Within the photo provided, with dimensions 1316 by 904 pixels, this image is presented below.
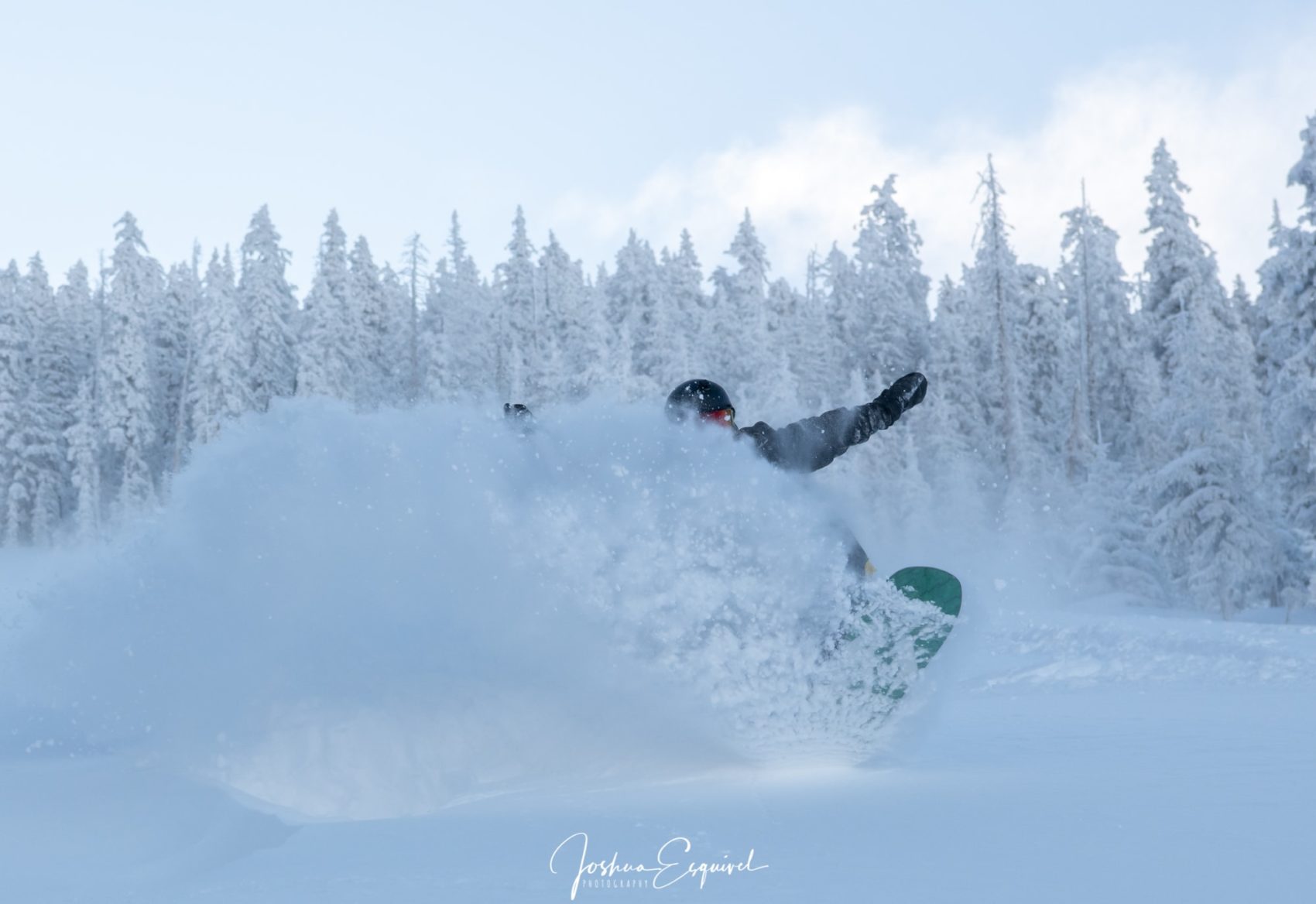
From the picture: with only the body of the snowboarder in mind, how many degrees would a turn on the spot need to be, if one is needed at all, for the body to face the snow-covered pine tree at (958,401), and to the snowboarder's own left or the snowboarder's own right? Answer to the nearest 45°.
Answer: approximately 135° to the snowboarder's own left

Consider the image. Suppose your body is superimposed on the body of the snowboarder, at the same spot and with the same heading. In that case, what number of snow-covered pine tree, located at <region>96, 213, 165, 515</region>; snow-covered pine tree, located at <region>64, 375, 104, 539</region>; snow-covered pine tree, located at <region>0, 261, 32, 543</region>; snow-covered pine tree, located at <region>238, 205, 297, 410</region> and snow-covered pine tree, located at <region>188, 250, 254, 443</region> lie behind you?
5

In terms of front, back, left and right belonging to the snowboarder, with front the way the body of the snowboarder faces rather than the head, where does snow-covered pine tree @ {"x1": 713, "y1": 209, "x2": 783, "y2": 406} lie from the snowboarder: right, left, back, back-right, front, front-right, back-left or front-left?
back-left

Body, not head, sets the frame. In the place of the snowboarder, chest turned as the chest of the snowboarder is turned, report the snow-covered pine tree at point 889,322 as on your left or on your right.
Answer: on your left

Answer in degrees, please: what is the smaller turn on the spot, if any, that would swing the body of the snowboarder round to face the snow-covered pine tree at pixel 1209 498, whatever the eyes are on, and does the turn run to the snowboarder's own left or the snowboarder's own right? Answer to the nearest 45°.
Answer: approximately 90° to the snowboarder's own left

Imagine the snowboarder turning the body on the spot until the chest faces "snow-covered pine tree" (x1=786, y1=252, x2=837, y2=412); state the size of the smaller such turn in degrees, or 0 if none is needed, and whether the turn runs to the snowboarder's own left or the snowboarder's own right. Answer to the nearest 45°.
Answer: approximately 135° to the snowboarder's own left

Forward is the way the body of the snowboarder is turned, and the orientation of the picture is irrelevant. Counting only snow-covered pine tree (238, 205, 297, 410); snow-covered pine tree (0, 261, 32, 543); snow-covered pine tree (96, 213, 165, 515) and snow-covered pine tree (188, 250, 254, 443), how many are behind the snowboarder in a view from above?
4

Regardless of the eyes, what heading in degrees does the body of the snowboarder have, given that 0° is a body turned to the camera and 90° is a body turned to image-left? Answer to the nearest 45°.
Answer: approximately 315°

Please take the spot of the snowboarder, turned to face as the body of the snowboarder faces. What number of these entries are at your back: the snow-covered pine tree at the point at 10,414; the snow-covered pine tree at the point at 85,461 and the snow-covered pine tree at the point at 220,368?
3

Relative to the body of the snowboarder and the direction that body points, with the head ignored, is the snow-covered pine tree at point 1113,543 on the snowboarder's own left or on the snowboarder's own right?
on the snowboarder's own left

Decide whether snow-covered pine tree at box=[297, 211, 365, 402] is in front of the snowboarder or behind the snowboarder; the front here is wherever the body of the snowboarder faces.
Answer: behind

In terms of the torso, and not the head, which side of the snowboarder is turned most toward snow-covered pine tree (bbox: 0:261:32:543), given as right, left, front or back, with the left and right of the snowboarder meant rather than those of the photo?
back

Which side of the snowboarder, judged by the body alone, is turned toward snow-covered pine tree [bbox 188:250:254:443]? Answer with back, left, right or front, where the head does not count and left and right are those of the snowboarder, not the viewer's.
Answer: back

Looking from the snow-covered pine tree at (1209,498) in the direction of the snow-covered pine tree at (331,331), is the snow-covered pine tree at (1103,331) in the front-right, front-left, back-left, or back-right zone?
front-right
